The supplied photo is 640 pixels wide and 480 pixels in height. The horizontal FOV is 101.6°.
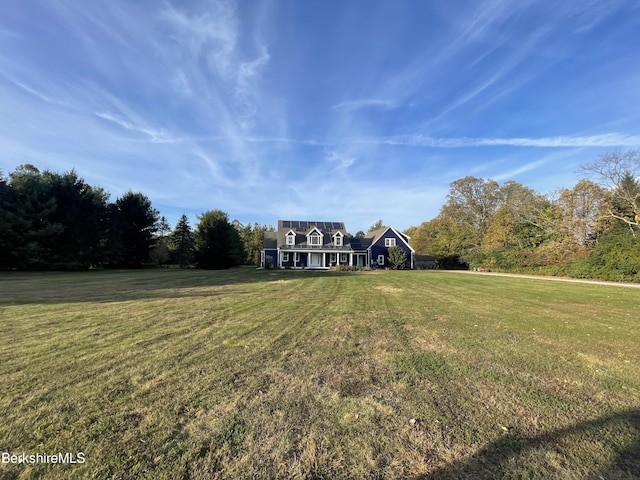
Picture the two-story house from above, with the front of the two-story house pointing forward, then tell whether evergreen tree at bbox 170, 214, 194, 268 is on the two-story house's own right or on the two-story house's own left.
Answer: on the two-story house's own right

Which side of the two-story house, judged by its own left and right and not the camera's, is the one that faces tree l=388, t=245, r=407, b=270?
left

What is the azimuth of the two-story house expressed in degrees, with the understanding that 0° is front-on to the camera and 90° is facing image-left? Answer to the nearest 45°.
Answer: approximately 0°

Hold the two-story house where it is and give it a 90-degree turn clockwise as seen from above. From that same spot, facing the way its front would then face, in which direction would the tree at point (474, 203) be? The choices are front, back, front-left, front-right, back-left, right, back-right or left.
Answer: back

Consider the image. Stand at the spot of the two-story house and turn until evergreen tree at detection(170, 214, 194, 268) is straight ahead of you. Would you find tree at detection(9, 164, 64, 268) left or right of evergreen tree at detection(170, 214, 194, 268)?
left

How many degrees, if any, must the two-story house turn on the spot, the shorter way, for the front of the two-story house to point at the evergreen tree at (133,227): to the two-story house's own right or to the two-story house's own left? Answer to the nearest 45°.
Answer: approximately 90° to the two-story house's own right

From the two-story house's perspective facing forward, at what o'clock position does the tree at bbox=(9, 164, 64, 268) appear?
The tree is roughly at 2 o'clock from the two-story house.

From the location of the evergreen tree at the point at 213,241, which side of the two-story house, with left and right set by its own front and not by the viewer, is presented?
right

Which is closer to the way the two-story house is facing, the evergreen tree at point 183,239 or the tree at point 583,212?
the tree

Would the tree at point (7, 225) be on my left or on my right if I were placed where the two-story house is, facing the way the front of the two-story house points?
on my right
